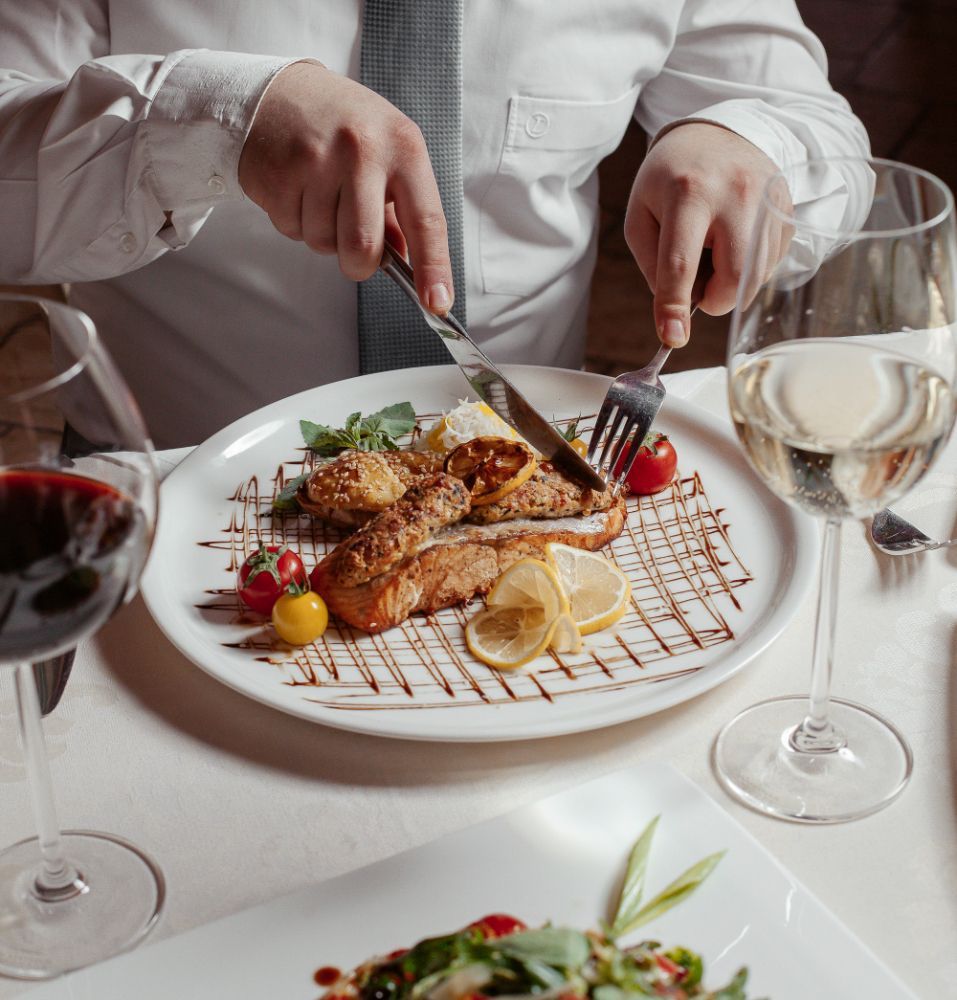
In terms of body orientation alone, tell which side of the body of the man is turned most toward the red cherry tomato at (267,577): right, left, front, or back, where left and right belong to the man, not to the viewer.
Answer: front

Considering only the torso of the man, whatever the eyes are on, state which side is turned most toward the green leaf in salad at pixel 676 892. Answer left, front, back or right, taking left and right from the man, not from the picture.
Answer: front

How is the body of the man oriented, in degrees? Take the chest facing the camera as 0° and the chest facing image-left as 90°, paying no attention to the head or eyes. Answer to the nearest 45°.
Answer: approximately 0°

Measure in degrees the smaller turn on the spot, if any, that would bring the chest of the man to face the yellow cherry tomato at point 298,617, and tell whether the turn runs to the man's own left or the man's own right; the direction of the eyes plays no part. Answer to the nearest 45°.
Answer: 0° — they already face it
